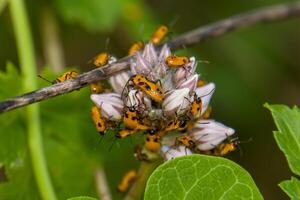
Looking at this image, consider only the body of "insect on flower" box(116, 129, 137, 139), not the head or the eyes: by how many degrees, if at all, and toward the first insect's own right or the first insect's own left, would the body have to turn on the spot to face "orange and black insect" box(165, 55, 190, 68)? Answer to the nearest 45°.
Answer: approximately 180°

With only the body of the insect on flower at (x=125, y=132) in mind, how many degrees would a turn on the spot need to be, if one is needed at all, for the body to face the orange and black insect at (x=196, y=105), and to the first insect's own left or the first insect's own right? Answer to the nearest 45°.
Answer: approximately 180°

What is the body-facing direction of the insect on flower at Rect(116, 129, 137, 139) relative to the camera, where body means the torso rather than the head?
to the viewer's left

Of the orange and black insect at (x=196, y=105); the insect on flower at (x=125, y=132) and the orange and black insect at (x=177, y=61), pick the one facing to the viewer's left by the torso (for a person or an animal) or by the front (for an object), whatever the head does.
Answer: the insect on flower

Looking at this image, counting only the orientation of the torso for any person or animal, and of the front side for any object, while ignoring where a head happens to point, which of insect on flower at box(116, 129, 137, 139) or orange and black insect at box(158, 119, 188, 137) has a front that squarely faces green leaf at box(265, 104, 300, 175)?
the orange and black insect

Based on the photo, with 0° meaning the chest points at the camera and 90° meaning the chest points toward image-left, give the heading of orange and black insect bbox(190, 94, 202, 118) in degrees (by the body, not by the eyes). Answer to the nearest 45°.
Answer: approximately 180°

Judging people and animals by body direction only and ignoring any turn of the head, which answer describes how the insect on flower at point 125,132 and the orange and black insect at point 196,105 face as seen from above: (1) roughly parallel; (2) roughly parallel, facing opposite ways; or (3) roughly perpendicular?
roughly perpendicular

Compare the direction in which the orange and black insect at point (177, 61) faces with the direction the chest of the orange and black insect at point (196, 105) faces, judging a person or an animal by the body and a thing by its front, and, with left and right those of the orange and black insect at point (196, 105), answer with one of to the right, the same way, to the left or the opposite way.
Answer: to the right

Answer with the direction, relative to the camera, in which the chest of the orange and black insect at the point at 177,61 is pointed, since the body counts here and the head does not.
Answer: to the viewer's right

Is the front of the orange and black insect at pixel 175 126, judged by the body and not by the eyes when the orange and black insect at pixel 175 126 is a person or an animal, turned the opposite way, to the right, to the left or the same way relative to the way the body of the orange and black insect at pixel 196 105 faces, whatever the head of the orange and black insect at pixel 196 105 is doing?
to the right

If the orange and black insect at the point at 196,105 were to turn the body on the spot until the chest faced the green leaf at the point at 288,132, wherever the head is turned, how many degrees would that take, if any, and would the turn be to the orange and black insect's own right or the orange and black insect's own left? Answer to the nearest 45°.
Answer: approximately 90° to the orange and black insect's own right
